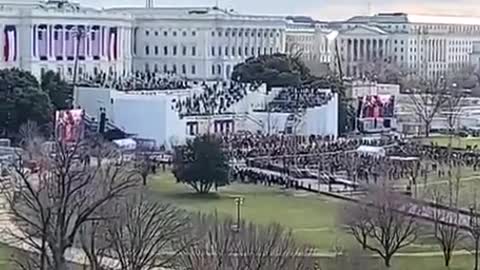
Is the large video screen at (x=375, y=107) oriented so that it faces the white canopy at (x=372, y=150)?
yes

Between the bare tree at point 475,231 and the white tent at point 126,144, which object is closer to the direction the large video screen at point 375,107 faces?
the bare tree

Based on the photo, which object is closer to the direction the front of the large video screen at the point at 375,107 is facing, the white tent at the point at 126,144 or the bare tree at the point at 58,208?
the bare tree

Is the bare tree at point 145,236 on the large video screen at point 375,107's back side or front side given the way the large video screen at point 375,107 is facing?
on the front side

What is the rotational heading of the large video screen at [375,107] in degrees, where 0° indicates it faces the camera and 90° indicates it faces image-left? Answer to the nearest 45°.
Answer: approximately 0°

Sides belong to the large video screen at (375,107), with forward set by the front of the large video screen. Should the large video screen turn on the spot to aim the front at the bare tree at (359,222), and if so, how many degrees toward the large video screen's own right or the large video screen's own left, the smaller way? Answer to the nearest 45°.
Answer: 0° — it already faces it

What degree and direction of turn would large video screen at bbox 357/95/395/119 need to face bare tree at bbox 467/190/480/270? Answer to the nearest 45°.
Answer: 0° — it already faces it

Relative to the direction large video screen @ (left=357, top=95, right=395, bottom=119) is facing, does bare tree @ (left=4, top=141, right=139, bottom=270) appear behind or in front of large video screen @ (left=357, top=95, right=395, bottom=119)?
in front

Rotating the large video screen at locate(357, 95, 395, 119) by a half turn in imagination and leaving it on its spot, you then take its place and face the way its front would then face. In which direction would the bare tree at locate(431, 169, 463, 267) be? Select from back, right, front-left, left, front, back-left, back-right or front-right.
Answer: back

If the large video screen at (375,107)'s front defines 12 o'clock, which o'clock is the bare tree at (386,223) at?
The bare tree is roughly at 12 o'clock from the large video screen.

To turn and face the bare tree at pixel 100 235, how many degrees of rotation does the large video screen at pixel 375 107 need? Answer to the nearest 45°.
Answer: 0° — it already faces it

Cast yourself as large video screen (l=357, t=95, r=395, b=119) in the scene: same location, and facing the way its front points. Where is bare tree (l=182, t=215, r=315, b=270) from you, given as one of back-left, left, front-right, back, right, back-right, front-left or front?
front

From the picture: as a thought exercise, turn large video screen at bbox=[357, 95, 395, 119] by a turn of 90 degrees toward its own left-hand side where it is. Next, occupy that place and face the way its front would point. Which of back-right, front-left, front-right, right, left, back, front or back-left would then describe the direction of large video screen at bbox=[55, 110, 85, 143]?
back-right
